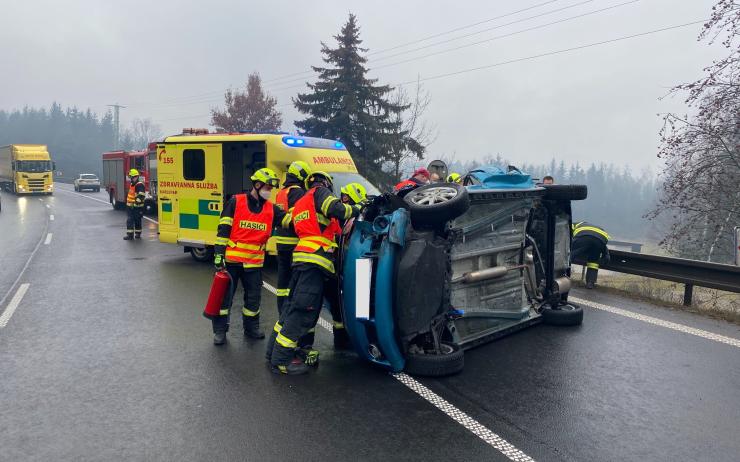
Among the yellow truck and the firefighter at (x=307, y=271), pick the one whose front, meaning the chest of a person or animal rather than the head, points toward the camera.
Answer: the yellow truck

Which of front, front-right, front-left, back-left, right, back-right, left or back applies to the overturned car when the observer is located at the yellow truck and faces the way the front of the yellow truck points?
front

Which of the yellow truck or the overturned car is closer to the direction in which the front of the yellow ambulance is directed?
the overturned car

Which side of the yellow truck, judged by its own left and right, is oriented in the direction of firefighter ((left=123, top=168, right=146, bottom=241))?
front

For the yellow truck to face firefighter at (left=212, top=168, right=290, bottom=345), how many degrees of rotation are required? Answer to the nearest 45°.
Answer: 0° — it already faces them

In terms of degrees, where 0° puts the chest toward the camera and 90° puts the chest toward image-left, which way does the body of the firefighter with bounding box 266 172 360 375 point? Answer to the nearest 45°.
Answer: approximately 225°

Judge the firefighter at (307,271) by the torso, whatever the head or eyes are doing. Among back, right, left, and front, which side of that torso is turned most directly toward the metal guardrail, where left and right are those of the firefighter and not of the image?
front

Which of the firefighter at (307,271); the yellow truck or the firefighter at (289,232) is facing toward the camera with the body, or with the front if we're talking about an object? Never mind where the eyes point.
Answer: the yellow truck

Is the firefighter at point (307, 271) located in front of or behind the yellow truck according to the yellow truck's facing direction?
in front

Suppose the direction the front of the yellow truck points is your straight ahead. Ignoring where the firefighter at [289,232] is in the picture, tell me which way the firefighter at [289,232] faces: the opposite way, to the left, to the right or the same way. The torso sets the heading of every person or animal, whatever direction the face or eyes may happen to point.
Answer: to the left

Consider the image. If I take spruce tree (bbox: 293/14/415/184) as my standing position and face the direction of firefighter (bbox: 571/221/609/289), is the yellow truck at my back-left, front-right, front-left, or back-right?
back-right

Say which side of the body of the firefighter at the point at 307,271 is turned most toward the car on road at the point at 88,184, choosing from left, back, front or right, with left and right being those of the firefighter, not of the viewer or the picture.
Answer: left

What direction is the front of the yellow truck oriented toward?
toward the camera

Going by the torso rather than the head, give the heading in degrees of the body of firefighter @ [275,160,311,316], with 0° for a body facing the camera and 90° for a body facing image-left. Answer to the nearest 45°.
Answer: approximately 225°

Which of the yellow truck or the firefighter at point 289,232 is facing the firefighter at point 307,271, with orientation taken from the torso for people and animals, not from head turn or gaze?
the yellow truck

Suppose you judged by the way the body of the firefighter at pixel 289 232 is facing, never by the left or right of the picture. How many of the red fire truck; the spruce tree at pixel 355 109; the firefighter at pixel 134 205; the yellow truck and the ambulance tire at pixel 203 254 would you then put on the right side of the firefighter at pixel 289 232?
0

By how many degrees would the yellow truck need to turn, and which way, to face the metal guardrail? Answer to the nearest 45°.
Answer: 0° — it already faces it

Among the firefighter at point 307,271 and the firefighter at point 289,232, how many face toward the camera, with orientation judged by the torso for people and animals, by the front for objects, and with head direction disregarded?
0
